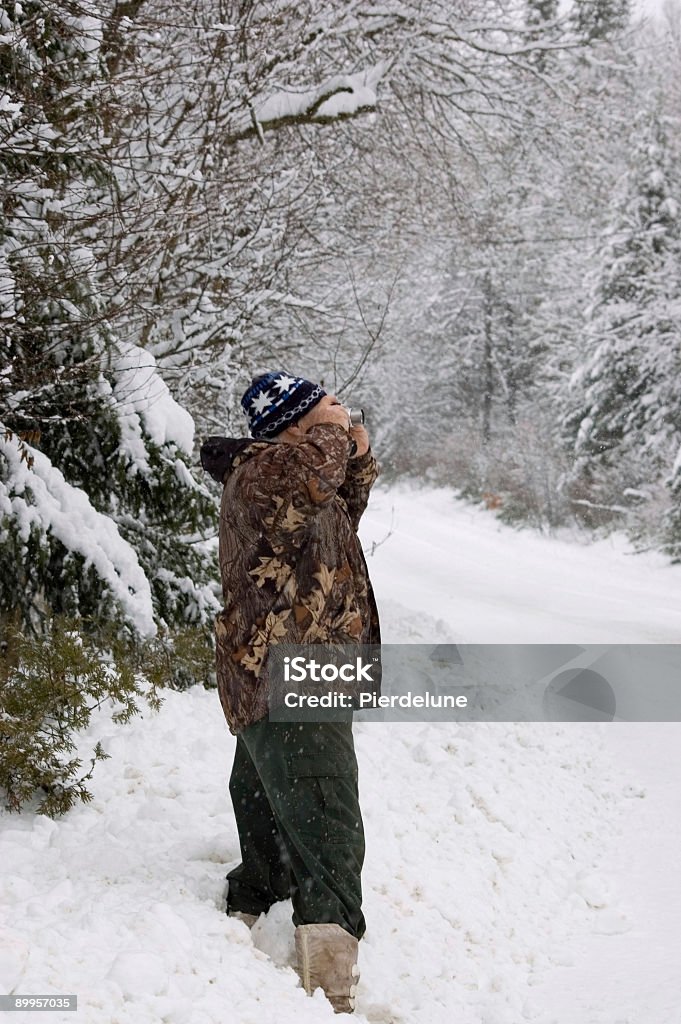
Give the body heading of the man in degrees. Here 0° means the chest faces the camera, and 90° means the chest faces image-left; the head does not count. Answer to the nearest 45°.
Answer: approximately 270°

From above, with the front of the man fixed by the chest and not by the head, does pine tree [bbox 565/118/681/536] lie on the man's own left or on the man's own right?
on the man's own left

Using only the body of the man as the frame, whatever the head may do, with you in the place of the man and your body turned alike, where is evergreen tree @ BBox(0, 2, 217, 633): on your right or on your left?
on your left

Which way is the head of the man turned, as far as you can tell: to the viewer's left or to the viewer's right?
to the viewer's right
